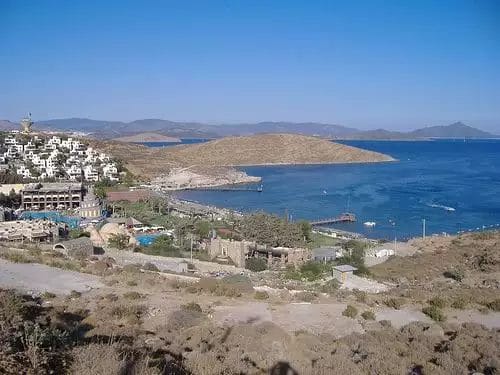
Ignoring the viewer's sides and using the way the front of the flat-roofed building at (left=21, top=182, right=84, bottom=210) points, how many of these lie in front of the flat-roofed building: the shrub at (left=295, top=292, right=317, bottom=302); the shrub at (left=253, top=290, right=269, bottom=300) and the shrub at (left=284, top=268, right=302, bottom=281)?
3

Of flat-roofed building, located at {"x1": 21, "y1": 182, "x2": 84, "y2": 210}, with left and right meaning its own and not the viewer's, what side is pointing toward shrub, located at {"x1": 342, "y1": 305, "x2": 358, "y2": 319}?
front

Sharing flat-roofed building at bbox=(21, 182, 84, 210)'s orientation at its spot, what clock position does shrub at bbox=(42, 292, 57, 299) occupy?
The shrub is roughly at 12 o'clock from the flat-roofed building.

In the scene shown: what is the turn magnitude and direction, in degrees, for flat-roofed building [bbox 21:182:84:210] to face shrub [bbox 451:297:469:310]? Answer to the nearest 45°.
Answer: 0° — it already faces it

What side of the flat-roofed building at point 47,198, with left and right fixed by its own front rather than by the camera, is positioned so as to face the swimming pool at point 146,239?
front

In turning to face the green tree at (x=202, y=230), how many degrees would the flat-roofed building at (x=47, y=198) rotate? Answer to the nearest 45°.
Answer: approximately 45° to its left

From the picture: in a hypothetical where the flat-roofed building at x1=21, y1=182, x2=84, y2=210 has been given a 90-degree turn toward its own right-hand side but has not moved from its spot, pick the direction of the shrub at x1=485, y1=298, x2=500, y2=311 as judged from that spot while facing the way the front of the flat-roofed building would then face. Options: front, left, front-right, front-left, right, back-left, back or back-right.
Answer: left

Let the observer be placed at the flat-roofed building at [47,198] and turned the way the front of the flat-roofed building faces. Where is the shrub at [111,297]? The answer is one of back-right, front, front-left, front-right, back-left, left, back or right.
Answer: front

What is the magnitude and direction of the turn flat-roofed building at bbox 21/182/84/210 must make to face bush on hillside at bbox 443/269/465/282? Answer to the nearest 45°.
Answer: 0° — it already faces it

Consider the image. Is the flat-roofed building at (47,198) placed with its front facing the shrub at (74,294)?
yes

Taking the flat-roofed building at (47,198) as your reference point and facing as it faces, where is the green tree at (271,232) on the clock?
The green tree is roughly at 11 o'clock from the flat-roofed building.

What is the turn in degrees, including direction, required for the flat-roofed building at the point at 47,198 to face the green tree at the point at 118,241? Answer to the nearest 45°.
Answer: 0° — it already faces it

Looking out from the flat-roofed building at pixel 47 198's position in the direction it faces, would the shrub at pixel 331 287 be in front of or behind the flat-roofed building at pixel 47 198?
in front

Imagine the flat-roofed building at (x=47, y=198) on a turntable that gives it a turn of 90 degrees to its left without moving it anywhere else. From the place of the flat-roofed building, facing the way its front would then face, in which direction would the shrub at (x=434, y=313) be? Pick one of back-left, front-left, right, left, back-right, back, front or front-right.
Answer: right

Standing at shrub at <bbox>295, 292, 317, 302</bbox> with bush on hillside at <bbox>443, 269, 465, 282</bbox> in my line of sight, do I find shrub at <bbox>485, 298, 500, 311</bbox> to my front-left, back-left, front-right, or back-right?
front-right

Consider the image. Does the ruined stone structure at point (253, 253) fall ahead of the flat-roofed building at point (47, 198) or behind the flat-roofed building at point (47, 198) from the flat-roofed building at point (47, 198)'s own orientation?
ahead

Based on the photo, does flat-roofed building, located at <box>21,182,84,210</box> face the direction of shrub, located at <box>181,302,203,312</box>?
yes

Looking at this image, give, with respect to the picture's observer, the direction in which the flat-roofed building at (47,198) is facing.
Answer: facing the viewer
